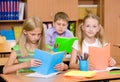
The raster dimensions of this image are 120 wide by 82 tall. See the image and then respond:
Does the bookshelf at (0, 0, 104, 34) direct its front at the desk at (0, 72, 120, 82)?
yes

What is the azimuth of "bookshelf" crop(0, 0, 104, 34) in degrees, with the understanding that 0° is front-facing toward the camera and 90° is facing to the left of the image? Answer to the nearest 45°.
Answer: approximately 0°

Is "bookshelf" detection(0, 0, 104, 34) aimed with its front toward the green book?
yes
